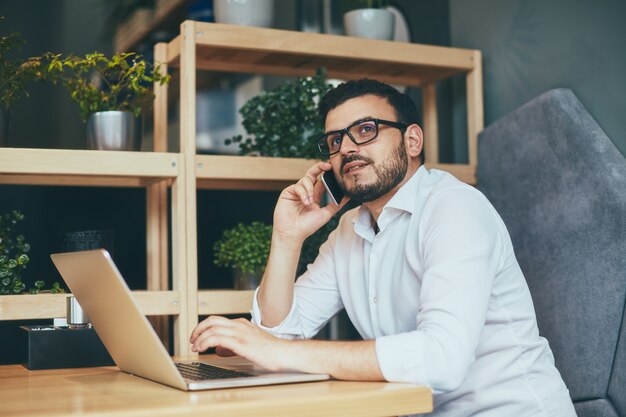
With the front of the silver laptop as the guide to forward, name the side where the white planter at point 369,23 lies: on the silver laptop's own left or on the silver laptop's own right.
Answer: on the silver laptop's own left

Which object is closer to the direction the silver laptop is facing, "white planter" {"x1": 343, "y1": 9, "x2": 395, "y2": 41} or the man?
the man

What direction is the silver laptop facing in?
to the viewer's right

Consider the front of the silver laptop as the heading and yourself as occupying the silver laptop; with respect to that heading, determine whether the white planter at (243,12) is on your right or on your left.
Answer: on your left

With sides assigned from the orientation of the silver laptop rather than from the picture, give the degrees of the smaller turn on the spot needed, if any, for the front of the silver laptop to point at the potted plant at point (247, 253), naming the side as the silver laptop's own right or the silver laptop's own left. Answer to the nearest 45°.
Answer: approximately 90° to the silver laptop's own left

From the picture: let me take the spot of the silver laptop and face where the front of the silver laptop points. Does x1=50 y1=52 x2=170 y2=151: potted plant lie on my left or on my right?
on my left

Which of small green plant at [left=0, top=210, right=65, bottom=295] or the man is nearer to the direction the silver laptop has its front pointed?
the man

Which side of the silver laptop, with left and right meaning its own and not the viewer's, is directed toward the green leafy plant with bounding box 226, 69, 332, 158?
left

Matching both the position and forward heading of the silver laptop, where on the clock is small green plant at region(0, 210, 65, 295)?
The small green plant is roughly at 8 o'clock from the silver laptop.
